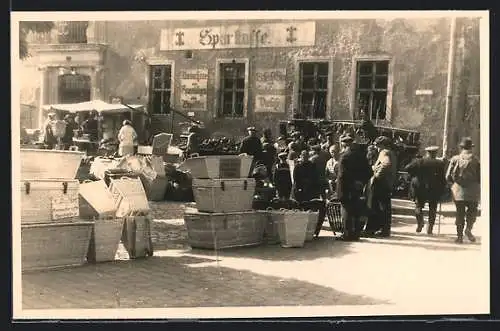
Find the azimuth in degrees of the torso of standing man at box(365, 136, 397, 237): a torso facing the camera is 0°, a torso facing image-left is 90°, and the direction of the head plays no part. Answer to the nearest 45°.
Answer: approximately 90°
